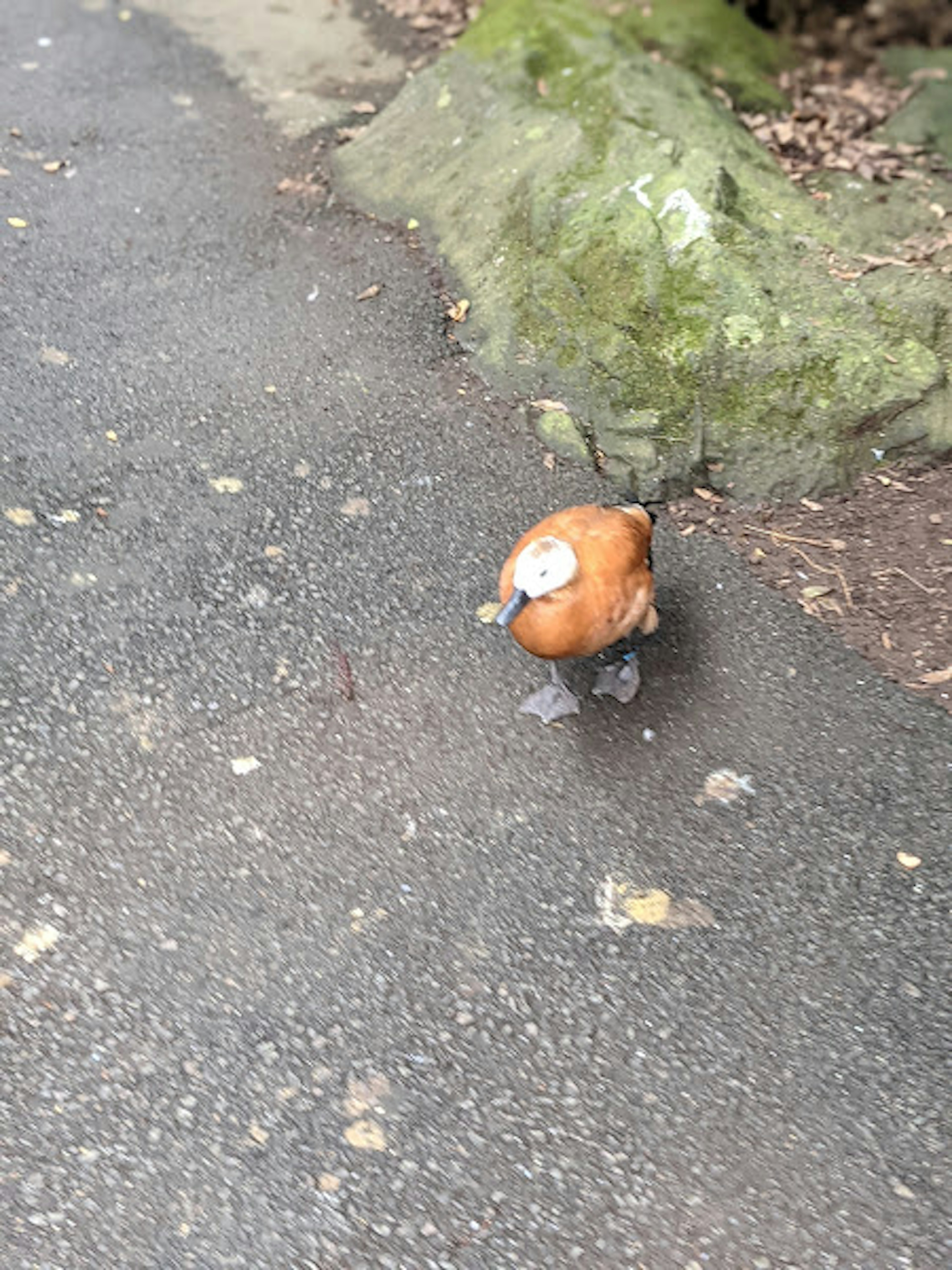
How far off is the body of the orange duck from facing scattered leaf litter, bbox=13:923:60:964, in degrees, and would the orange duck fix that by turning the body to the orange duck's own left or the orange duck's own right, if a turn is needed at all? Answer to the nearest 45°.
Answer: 0° — it already faces it

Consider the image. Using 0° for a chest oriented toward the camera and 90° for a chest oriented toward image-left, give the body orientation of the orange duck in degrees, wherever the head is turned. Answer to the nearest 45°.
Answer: approximately 45°

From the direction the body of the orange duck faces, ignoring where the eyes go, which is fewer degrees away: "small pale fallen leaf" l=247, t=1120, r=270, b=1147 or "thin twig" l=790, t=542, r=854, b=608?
the small pale fallen leaf

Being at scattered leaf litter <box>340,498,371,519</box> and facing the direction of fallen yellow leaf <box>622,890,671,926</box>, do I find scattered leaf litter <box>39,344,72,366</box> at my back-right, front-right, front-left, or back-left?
back-right

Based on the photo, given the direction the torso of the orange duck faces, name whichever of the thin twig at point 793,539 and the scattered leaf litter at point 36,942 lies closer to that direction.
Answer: the scattered leaf litter

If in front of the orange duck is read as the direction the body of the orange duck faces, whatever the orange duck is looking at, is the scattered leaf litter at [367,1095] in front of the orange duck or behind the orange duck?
in front

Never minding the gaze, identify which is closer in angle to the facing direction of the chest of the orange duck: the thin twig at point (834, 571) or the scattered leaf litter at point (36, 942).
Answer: the scattered leaf litter

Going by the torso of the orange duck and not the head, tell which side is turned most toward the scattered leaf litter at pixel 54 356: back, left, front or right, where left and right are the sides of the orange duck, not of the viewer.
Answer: right

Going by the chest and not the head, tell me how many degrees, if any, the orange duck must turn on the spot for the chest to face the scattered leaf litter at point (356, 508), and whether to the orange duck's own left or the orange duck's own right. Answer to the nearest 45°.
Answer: approximately 90° to the orange duck's own right

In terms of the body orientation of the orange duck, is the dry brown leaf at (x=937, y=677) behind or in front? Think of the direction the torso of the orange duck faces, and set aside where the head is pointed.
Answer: behind

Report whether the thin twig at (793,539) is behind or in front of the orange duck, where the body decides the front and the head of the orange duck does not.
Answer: behind

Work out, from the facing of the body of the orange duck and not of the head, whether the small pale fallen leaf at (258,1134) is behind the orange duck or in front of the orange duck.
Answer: in front
